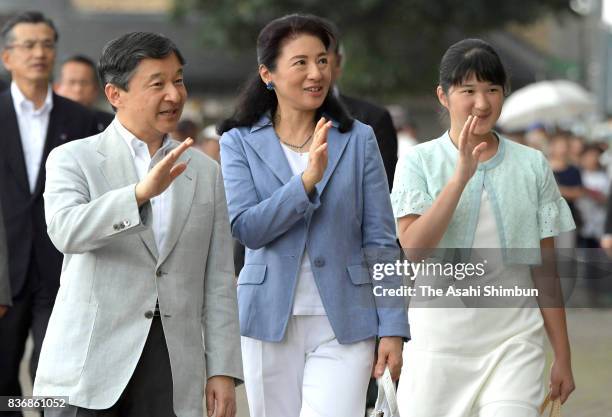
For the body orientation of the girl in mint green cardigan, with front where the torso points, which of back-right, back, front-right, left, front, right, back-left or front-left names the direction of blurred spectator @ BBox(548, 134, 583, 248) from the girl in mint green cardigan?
back

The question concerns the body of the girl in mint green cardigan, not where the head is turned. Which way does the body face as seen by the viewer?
toward the camera

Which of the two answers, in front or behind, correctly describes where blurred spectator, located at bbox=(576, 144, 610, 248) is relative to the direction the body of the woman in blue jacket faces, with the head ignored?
behind

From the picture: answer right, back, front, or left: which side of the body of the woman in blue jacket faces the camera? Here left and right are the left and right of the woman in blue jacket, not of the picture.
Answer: front

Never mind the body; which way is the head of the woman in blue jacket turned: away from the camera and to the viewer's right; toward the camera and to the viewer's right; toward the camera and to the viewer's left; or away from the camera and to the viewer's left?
toward the camera and to the viewer's right

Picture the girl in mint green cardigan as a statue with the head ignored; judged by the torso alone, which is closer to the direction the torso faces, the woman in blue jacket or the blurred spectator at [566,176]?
the woman in blue jacket

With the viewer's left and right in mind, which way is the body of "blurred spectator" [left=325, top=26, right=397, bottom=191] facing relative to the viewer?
facing the viewer

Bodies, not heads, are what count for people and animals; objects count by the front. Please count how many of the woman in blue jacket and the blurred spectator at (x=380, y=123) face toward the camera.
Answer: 2

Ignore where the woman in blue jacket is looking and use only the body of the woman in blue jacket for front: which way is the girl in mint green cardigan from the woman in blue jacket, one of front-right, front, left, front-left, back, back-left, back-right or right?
left

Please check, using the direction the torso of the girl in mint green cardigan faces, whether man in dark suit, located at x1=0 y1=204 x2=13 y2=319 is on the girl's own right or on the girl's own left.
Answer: on the girl's own right

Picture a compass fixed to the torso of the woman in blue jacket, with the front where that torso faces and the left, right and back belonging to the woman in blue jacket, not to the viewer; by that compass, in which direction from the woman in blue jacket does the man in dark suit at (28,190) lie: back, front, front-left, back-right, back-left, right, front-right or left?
back-right

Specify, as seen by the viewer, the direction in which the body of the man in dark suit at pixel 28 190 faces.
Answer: toward the camera

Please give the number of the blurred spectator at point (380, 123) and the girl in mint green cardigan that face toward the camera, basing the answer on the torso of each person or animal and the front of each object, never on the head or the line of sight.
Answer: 2

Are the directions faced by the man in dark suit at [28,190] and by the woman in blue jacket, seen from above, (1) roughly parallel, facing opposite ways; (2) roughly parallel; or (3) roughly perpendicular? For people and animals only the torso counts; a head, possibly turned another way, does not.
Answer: roughly parallel
